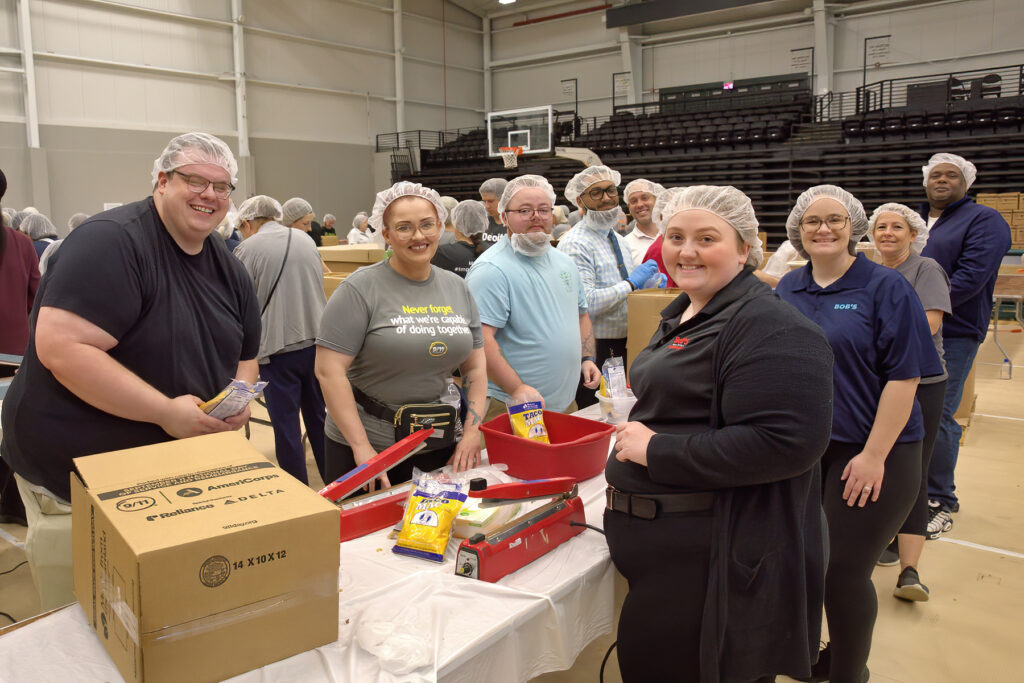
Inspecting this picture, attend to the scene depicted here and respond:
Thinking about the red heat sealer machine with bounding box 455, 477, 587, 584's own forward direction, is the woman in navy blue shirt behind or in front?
behind

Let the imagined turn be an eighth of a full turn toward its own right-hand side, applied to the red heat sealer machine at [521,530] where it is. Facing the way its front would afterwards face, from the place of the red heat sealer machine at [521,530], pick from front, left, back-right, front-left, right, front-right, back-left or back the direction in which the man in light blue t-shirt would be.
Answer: right

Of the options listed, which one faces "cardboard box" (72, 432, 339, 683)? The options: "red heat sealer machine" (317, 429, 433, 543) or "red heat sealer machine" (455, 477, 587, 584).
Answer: "red heat sealer machine" (455, 477, 587, 584)

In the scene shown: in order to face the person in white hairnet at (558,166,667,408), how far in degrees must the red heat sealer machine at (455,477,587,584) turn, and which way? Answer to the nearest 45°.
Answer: approximately 135° to its right

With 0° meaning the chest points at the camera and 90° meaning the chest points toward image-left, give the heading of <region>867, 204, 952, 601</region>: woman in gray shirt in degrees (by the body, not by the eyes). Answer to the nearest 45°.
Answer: approximately 45°

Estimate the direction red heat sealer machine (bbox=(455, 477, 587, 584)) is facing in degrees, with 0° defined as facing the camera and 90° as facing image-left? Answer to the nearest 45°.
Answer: approximately 45°

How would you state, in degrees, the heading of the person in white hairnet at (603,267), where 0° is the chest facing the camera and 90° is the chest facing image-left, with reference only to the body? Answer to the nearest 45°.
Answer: approximately 315°

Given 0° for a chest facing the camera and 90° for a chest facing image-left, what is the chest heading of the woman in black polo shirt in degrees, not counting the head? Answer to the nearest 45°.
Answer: approximately 45°

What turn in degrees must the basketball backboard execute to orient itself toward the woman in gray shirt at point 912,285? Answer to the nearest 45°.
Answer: approximately 45° to its left

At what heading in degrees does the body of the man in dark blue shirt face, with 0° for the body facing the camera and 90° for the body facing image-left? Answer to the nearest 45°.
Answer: approximately 45°

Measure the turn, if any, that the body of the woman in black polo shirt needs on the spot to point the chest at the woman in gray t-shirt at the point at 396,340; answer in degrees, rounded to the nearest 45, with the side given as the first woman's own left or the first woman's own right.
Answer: approximately 90° to the first woman's own right
